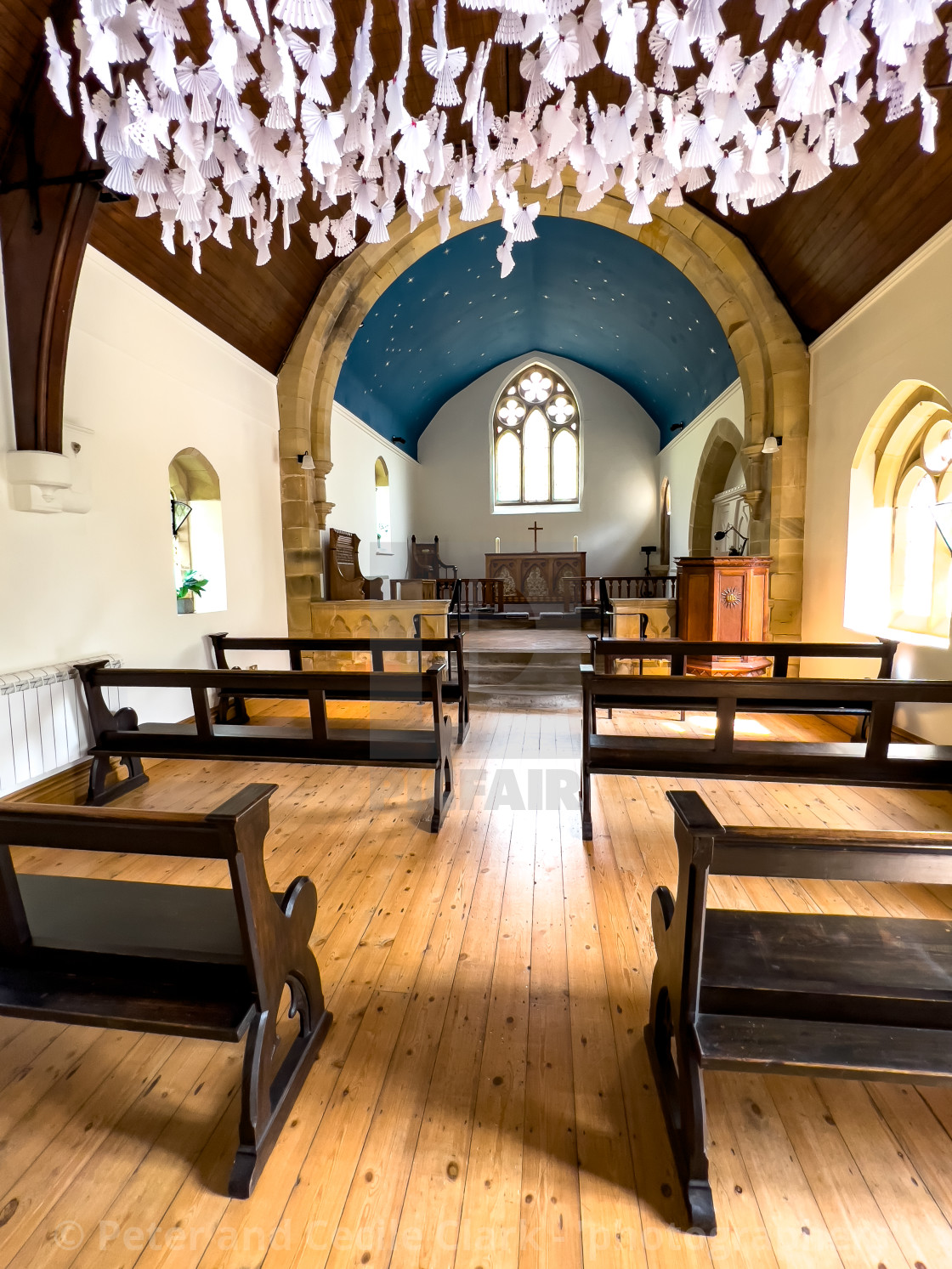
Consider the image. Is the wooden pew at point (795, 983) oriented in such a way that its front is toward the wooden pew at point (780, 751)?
yes

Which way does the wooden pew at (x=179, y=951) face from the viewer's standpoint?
away from the camera

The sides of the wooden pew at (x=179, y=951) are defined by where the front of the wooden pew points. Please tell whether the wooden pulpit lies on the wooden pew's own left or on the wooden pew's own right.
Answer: on the wooden pew's own right

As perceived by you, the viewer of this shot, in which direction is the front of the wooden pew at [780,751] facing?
facing away from the viewer

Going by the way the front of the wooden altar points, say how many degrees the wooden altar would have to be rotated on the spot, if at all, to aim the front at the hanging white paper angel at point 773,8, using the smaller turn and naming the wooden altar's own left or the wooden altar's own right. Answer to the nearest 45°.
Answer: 0° — it already faces it

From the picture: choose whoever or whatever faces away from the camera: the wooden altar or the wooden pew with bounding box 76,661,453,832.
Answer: the wooden pew

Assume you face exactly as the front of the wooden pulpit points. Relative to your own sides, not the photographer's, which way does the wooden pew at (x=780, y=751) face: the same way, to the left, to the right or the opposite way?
the opposite way

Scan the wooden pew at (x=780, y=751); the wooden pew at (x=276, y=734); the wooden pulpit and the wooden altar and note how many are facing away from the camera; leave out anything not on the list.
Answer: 2

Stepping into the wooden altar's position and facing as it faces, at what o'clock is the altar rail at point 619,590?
The altar rail is roughly at 11 o'clock from the wooden altar.

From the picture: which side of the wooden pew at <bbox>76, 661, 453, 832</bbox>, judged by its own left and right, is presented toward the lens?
back

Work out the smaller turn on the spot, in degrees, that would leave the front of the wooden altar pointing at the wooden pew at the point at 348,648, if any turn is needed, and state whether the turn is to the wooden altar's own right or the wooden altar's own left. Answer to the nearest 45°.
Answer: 0° — it already faces it

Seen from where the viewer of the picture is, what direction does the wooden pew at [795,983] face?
facing away from the viewer
